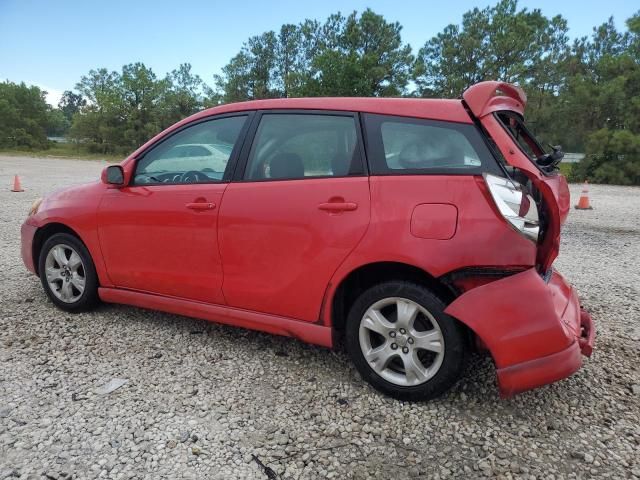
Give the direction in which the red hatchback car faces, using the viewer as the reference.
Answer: facing away from the viewer and to the left of the viewer

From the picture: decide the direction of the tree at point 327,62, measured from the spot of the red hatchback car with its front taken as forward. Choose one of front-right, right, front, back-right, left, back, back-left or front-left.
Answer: front-right

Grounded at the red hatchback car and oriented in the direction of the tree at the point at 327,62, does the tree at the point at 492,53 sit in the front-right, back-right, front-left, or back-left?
front-right

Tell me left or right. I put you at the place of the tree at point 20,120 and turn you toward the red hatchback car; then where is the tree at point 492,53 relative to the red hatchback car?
left

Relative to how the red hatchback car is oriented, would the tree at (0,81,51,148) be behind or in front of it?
in front

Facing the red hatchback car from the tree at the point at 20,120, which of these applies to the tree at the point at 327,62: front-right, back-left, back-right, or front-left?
front-left

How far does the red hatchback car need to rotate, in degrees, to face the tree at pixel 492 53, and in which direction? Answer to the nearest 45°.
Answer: approximately 45° to its right
